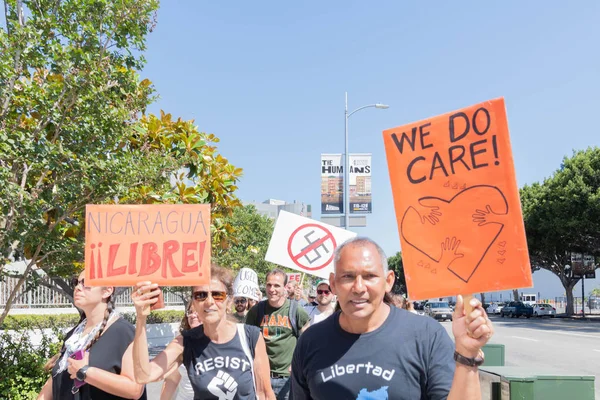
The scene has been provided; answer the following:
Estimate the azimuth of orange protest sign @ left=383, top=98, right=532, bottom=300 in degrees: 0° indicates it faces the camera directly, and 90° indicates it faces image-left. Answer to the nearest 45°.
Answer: approximately 0°

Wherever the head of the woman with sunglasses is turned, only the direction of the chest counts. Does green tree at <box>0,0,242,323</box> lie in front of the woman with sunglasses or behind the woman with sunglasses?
behind

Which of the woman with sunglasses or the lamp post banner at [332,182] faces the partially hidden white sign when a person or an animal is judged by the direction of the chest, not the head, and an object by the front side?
the lamp post banner

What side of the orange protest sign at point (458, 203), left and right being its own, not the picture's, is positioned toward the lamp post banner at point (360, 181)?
back

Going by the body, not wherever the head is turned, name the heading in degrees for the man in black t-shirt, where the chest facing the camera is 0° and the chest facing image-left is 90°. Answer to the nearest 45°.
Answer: approximately 0°

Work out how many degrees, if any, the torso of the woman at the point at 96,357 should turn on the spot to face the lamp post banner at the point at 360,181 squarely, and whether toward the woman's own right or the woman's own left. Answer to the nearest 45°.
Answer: approximately 180°
